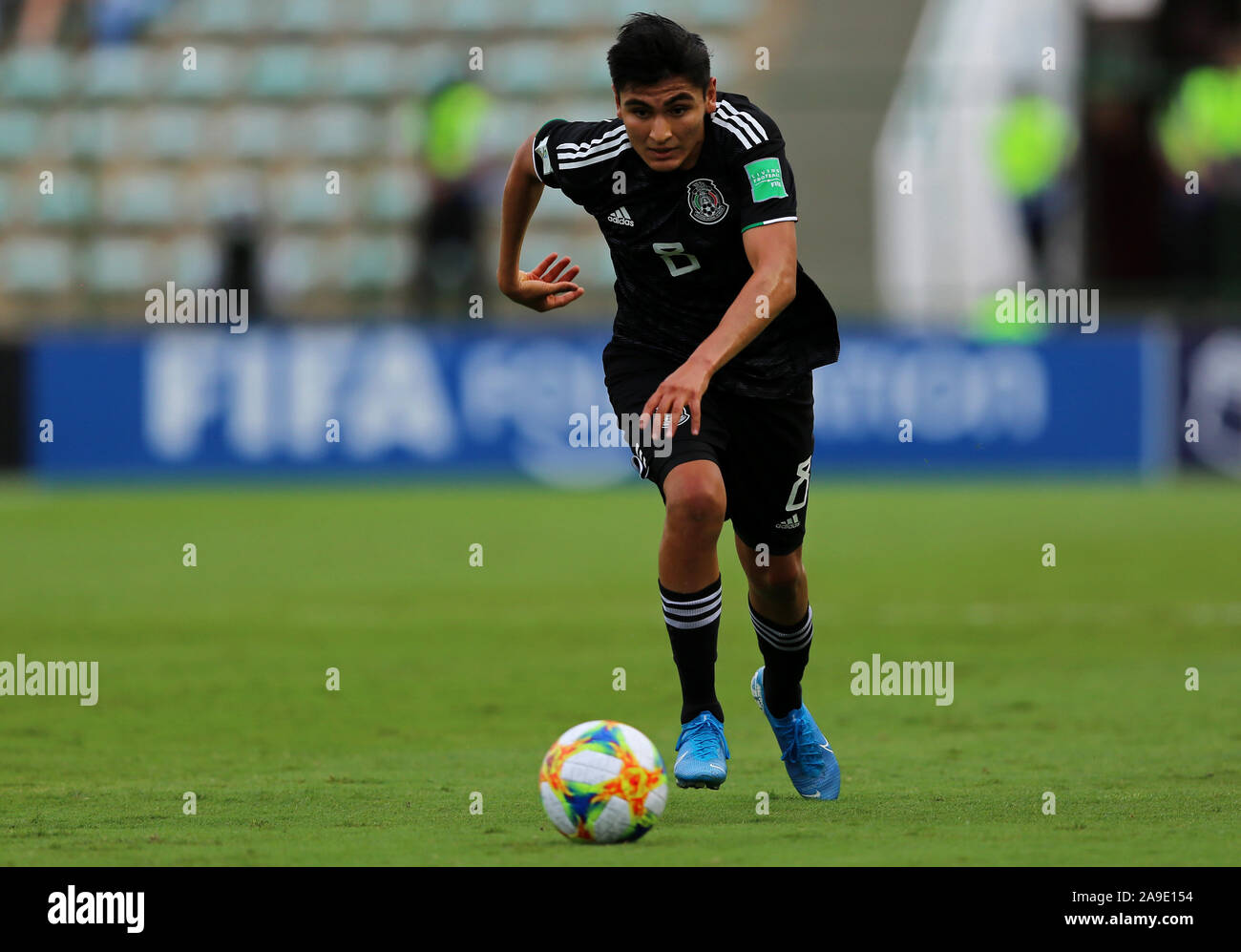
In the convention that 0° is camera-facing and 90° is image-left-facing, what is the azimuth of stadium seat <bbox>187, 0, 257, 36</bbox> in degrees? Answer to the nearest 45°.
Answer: approximately 0°

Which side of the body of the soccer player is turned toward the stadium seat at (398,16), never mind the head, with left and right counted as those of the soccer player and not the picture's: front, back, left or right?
back

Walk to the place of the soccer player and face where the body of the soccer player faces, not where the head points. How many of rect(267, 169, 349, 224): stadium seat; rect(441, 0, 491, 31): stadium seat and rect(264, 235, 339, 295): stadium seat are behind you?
3

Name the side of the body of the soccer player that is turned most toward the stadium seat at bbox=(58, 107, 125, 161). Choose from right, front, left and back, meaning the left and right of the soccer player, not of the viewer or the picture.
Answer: back

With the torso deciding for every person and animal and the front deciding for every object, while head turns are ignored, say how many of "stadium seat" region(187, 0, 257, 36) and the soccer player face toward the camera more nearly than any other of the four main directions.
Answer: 2

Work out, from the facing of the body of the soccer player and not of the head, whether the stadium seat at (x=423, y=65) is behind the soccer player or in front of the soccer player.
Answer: behind
